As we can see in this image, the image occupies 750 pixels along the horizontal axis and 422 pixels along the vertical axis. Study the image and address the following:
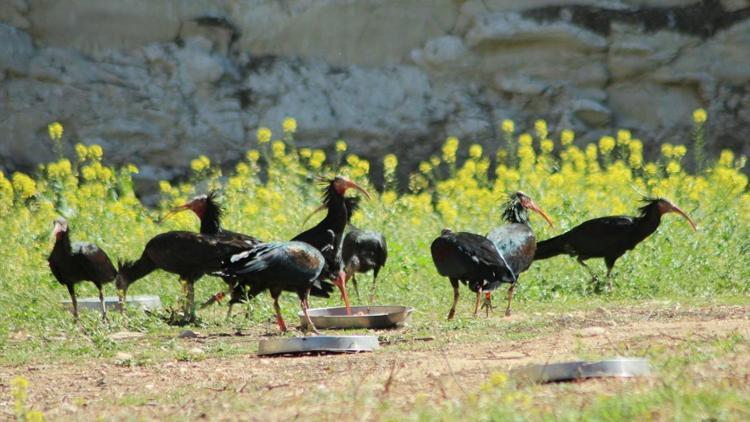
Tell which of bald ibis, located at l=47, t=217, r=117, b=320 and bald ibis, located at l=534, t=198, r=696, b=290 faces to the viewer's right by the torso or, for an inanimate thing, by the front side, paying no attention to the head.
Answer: bald ibis, located at l=534, t=198, r=696, b=290

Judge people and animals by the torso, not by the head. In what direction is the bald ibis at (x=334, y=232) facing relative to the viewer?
to the viewer's right

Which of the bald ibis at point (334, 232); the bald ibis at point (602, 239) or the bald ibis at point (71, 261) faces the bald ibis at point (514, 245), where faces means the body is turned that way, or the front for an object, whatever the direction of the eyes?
the bald ibis at point (334, 232)

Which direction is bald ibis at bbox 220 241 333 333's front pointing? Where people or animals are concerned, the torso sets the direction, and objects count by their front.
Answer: to the viewer's right

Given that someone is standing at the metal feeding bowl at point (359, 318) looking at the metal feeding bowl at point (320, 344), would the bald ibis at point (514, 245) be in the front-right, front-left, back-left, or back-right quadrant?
back-left

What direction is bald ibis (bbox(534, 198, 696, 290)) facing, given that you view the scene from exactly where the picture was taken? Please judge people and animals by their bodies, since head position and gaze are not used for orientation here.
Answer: facing to the right of the viewer
